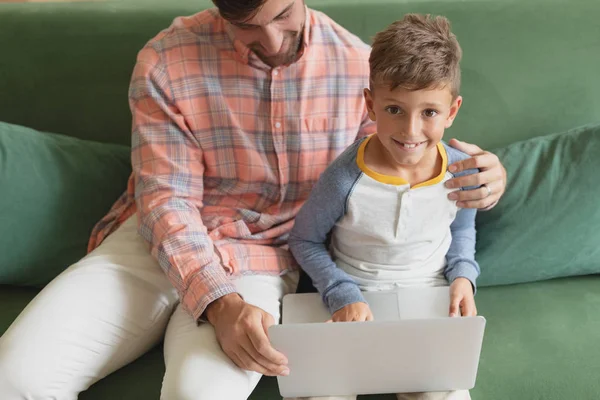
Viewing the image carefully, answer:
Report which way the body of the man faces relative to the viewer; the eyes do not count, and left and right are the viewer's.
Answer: facing the viewer

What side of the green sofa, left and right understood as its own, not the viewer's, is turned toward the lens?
front

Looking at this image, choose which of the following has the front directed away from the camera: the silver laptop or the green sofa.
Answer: the silver laptop

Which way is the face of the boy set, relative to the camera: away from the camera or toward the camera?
toward the camera

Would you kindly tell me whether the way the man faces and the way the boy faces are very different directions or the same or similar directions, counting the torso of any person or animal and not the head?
same or similar directions

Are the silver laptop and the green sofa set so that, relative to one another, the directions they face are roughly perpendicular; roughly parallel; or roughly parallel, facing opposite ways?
roughly parallel, facing opposite ways

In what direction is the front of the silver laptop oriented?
away from the camera
